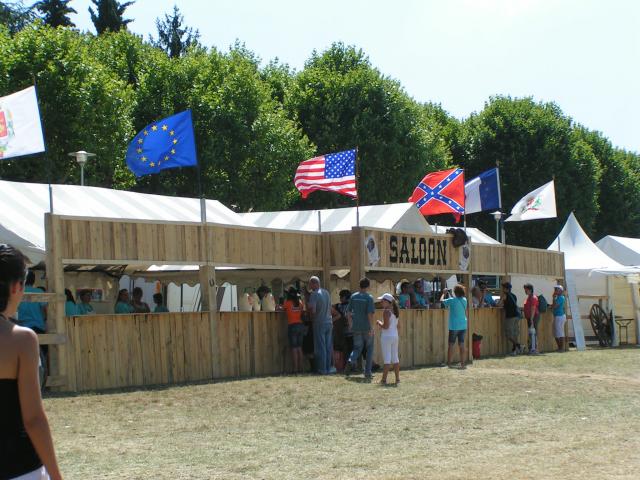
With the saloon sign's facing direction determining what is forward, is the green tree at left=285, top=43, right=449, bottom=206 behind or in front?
behind

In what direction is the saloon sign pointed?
toward the camera

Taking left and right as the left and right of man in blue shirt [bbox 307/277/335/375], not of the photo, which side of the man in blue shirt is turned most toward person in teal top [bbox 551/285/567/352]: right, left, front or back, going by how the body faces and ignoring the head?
right

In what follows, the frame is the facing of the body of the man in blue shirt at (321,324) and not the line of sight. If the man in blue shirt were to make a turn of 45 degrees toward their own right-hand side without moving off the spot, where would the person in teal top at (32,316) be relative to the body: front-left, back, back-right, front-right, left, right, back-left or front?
back-left

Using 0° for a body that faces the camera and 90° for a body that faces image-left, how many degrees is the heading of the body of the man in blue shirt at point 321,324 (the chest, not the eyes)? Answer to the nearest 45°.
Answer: approximately 135°

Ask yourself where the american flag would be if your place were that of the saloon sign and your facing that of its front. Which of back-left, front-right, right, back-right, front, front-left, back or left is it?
front-right
